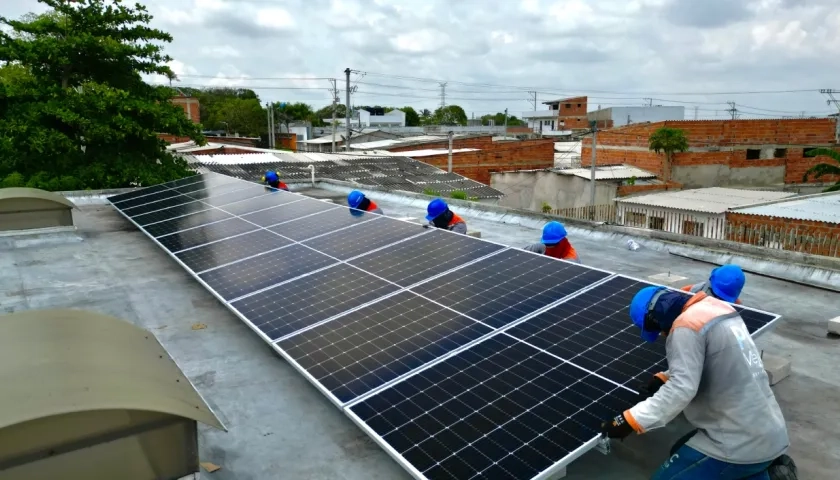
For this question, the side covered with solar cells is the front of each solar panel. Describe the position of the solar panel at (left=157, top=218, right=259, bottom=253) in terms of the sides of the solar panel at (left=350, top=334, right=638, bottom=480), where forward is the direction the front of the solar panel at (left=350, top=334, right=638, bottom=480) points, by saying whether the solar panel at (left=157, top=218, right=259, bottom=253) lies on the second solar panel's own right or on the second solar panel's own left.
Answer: on the second solar panel's own right

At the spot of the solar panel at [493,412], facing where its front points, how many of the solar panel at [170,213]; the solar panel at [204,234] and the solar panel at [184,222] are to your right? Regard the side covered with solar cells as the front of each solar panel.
3

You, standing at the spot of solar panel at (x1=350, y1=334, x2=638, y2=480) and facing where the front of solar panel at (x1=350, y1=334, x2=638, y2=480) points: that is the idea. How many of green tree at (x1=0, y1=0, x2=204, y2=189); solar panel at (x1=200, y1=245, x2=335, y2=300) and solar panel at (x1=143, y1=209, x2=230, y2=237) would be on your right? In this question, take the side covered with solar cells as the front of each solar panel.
3

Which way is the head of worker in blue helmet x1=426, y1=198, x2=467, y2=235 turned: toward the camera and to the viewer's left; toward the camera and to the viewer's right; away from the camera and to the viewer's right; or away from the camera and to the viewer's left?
toward the camera and to the viewer's left

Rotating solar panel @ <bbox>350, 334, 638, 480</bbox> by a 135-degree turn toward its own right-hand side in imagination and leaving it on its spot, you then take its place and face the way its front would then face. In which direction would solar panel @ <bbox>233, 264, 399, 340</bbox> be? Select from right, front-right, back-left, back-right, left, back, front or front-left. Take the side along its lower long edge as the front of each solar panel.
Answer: front-left

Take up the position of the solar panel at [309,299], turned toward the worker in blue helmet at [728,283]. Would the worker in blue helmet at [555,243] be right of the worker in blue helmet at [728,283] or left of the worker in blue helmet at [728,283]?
left

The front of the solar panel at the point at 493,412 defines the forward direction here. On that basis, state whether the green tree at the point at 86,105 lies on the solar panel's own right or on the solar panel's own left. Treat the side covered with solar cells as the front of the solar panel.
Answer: on the solar panel's own right

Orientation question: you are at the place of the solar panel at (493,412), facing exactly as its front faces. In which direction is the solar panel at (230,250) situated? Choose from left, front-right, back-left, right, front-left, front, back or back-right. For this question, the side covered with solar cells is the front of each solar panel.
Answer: right

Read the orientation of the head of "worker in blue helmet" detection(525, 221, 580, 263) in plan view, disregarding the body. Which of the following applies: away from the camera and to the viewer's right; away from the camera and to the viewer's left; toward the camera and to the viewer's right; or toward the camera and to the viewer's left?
toward the camera and to the viewer's left

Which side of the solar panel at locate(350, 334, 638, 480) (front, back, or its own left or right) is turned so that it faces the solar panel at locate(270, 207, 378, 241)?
right

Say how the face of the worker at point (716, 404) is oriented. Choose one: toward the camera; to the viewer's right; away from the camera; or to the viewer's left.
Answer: to the viewer's left

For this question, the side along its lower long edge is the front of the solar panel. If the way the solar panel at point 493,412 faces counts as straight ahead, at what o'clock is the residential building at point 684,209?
The residential building is roughly at 5 o'clock from the solar panel.

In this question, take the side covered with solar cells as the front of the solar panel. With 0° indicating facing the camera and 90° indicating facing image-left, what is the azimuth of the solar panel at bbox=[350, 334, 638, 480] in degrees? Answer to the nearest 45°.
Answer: approximately 45°

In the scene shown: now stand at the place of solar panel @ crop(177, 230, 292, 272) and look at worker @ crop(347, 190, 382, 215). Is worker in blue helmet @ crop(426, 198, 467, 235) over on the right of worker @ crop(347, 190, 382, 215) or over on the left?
right

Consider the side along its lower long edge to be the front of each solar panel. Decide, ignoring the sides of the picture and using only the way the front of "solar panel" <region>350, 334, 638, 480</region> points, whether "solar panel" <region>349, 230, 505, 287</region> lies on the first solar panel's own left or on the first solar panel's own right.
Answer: on the first solar panel's own right

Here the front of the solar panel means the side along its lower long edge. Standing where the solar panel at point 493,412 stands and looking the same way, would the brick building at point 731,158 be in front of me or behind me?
behind
